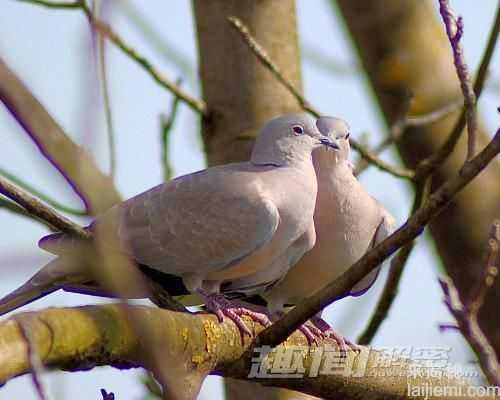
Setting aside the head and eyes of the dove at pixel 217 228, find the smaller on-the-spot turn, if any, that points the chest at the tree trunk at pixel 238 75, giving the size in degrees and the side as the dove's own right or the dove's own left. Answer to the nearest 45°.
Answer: approximately 90° to the dove's own left

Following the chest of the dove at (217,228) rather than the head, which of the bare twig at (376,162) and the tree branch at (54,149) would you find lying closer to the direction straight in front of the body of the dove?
the bare twig

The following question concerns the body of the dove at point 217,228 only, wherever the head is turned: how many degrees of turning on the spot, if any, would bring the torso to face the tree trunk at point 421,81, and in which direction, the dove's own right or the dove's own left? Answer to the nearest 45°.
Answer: approximately 45° to the dove's own left

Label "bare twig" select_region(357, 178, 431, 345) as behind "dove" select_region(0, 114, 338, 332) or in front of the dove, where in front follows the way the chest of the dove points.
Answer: in front

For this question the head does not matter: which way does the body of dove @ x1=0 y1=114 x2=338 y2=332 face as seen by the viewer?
to the viewer's right

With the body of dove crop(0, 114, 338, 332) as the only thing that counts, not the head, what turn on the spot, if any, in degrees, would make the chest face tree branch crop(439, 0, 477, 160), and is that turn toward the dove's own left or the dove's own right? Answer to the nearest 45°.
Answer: approximately 45° to the dove's own right

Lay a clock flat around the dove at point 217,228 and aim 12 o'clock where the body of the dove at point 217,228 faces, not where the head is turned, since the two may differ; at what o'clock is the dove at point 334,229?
the dove at point 334,229 is roughly at 11 o'clock from the dove at point 217,228.

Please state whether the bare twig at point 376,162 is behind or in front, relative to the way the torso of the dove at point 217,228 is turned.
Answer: in front

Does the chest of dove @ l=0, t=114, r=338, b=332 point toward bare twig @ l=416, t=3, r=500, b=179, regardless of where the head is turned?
yes
